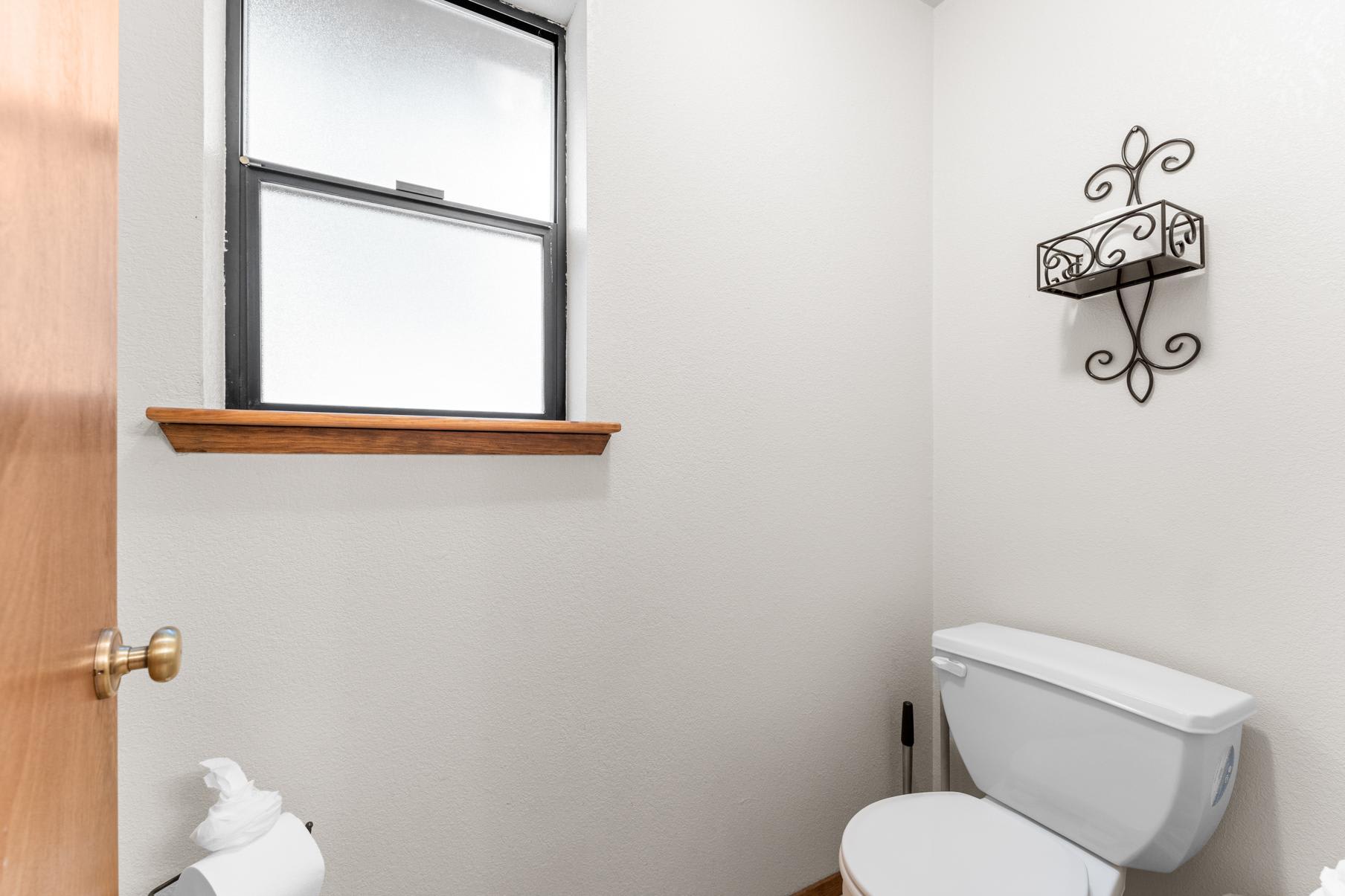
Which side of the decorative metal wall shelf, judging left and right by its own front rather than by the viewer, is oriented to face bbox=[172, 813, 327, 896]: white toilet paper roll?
front

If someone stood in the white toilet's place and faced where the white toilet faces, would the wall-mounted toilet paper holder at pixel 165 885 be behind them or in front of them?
in front

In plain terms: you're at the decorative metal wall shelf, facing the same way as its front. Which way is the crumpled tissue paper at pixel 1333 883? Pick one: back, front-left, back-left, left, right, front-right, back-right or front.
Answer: front-left

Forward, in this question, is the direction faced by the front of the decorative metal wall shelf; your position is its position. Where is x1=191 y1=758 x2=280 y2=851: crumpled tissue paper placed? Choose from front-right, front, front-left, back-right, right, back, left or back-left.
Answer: front

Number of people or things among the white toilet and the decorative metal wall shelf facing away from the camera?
0

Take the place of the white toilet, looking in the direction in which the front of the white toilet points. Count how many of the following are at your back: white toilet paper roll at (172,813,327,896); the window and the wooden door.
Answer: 0

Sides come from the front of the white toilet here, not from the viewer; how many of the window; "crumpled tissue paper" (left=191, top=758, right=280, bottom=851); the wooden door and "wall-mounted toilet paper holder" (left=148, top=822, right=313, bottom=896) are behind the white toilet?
0

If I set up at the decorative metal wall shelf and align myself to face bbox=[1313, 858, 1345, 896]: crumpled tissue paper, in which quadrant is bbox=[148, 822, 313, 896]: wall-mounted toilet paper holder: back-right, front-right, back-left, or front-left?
front-right

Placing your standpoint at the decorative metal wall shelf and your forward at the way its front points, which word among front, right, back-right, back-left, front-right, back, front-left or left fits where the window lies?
front

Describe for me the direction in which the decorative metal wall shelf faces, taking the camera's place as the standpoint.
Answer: facing the viewer and to the left of the viewer

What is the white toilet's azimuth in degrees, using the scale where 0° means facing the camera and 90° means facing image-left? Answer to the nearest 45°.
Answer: approximately 45°

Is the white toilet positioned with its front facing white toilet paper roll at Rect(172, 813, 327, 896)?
yes

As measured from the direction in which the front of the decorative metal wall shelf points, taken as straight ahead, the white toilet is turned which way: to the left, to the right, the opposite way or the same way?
the same way
